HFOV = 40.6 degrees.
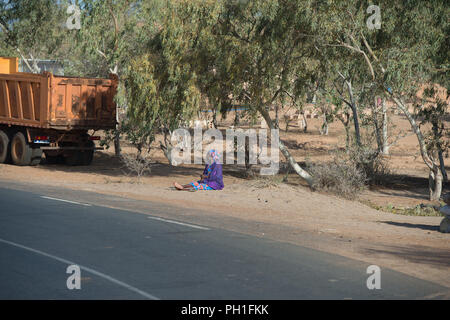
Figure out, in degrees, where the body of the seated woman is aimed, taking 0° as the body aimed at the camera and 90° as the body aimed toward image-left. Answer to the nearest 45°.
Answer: approximately 90°

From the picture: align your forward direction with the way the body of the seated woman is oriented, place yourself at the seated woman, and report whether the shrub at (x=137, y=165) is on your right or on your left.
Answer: on your right

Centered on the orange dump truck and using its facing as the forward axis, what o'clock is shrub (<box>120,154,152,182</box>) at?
The shrub is roughly at 6 o'clock from the orange dump truck.

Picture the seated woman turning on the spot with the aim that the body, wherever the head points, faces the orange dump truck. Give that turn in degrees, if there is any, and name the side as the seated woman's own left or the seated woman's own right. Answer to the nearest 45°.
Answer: approximately 45° to the seated woman's own right

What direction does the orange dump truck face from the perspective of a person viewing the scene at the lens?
facing away from the viewer and to the left of the viewer

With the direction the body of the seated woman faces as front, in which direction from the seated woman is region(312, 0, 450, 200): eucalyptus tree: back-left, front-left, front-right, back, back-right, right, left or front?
back

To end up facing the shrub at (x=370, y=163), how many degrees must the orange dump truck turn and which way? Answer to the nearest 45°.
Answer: approximately 135° to its right

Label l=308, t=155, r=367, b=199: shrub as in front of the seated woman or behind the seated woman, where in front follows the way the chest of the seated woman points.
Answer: behind

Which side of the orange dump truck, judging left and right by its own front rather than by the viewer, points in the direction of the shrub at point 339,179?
back
